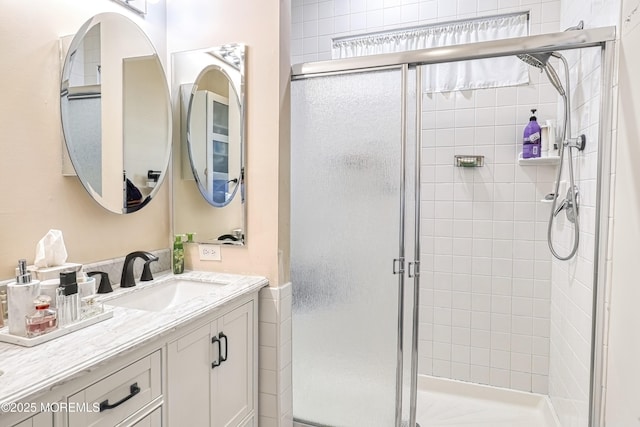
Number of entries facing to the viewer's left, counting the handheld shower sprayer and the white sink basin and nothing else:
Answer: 1

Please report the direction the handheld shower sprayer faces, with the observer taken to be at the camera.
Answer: facing to the left of the viewer

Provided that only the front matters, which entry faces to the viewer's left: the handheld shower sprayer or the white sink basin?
the handheld shower sprayer

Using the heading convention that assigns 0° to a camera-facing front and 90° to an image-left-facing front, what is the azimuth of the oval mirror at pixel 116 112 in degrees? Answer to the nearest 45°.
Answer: approximately 315°

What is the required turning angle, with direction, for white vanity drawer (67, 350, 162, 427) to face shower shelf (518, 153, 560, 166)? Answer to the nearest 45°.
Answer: approximately 45° to its left
